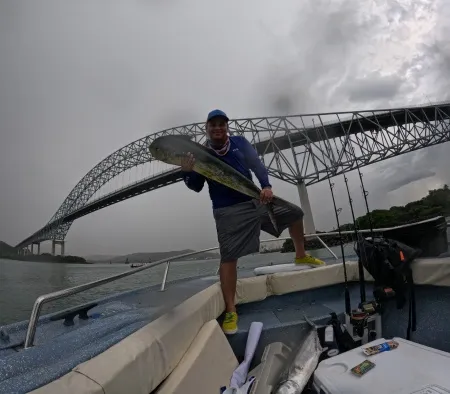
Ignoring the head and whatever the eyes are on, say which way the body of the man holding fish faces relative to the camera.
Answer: toward the camera

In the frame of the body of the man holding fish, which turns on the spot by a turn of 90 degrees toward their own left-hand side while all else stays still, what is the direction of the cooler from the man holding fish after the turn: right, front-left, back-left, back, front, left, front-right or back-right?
front-right

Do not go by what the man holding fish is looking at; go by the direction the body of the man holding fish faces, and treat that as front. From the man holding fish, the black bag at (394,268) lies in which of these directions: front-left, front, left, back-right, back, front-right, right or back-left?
left
